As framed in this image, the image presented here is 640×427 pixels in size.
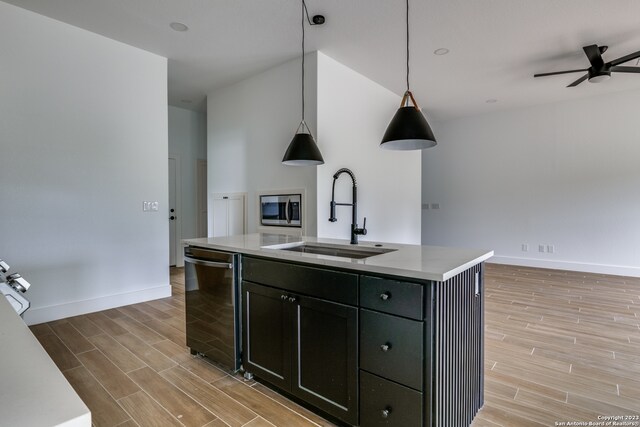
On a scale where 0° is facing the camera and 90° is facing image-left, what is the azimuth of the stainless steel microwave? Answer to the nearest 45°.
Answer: approximately 45°

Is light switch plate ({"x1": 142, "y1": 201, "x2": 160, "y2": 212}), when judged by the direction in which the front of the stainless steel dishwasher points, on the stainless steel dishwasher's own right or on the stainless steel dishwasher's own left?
on the stainless steel dishwasher's own right

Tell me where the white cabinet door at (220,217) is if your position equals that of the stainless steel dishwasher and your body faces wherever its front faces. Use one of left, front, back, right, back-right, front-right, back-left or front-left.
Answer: back-right

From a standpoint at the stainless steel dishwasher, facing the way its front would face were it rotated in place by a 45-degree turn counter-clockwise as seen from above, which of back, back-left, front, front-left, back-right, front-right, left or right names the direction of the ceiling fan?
left

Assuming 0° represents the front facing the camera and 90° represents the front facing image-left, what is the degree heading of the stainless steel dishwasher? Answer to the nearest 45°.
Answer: approximately 45°

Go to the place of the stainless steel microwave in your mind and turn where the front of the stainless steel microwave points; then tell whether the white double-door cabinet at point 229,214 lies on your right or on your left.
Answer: on your right

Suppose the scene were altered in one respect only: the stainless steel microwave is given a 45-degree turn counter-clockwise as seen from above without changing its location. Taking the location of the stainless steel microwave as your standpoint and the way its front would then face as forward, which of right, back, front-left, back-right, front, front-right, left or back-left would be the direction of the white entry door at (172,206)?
back-right

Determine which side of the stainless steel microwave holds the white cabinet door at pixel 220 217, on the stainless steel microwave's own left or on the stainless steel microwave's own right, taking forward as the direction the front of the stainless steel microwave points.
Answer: on the stainless steel microwave's own right

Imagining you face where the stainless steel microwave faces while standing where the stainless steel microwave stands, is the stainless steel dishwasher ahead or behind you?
ahead
